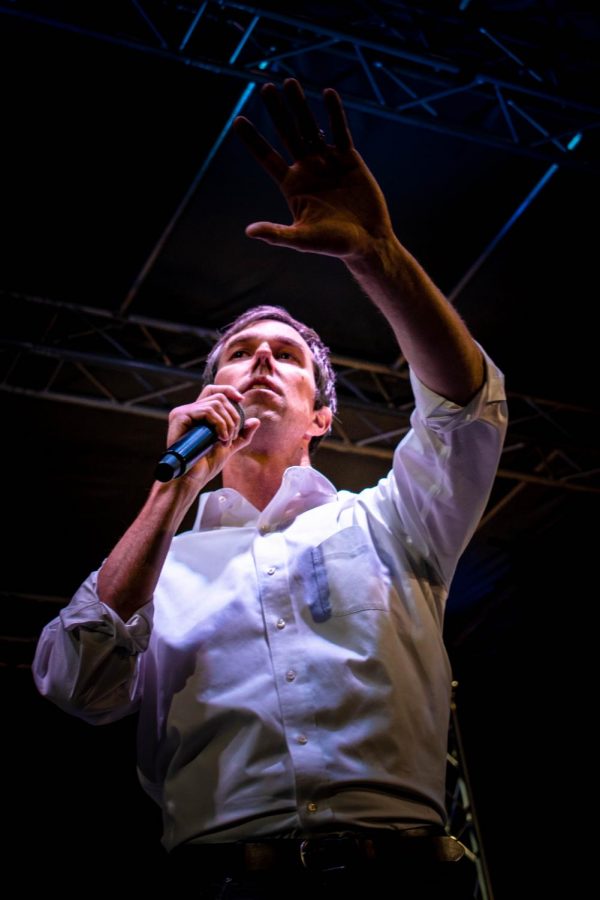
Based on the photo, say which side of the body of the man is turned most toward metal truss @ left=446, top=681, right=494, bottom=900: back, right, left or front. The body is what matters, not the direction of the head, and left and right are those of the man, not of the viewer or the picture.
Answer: back

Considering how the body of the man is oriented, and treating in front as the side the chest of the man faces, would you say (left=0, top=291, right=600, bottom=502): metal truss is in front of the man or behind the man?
behind

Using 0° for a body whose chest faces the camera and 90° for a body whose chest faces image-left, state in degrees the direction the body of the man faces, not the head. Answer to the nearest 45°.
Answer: approximately 0°
